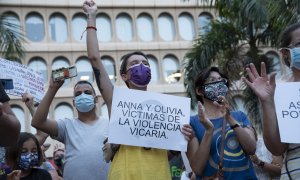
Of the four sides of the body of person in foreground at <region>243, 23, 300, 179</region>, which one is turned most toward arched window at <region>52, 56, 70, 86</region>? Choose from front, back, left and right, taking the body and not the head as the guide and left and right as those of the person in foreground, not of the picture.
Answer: back

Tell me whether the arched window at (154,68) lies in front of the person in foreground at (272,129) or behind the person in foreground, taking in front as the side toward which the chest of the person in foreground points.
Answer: behind

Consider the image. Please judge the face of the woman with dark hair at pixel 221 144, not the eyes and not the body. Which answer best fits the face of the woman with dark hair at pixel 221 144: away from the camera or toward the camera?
toward the camera

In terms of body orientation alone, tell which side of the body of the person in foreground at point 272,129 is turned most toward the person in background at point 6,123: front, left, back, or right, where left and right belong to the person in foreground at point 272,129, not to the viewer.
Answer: right
